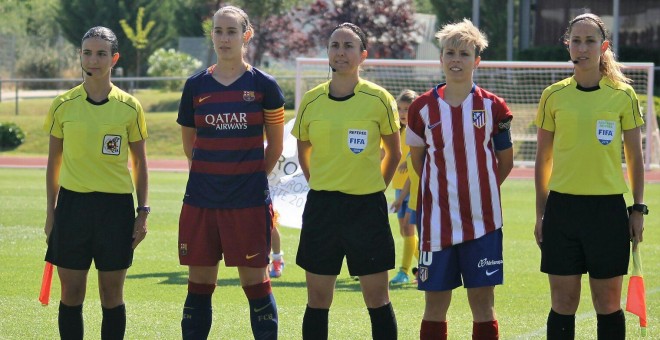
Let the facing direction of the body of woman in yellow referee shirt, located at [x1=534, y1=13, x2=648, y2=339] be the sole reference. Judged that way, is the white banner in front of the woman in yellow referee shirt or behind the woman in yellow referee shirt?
behind

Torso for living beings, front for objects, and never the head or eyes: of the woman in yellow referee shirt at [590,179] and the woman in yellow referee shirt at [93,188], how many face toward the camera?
2

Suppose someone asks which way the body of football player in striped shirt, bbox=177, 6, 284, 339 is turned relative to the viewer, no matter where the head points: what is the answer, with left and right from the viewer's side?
facing the viewer

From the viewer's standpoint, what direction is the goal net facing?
toward the camera

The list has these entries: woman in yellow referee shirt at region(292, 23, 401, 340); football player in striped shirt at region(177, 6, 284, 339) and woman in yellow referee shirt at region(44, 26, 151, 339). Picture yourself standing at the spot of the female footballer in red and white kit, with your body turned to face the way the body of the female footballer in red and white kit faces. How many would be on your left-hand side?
0

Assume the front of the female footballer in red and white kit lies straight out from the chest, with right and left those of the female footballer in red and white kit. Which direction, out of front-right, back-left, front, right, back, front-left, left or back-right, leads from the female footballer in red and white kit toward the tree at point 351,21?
back

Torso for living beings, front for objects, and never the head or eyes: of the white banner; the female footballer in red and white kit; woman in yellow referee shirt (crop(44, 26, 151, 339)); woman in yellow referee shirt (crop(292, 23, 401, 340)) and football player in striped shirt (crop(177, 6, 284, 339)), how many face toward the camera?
5

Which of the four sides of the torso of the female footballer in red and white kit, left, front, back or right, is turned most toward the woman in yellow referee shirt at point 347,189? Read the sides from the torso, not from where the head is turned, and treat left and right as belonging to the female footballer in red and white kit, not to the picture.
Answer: right

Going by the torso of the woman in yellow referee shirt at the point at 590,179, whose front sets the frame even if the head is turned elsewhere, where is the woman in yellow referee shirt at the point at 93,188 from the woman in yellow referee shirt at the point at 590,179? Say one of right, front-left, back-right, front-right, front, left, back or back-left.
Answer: right

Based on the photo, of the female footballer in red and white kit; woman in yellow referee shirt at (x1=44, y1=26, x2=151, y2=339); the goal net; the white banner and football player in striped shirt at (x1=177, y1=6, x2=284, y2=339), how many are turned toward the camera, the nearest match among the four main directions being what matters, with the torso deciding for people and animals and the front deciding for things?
5

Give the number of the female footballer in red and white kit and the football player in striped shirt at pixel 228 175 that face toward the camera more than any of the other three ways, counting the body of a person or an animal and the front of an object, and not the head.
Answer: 2

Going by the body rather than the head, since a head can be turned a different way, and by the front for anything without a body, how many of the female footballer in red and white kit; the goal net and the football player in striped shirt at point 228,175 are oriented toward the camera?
3

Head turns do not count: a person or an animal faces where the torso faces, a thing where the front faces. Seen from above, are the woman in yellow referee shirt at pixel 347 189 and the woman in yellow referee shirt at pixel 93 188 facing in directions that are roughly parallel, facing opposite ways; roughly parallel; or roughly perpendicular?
roughly parallel

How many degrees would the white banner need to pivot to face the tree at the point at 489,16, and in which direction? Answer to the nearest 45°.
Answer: approximately 180°

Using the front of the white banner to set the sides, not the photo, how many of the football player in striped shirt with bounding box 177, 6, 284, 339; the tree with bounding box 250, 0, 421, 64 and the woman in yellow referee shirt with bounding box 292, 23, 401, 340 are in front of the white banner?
2

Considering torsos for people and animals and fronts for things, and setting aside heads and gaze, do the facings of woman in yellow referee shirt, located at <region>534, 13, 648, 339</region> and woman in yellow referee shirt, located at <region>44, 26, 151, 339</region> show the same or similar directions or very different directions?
same or similar directions

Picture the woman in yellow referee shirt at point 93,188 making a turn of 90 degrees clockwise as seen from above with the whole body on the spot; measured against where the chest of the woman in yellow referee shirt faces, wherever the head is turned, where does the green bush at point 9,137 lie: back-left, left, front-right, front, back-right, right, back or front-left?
right

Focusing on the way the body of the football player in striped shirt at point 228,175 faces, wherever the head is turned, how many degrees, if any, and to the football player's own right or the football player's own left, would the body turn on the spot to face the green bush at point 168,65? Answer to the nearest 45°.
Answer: approximately 180°

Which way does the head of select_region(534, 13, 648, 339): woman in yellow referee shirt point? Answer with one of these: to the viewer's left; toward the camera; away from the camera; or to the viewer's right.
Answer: toward the camera

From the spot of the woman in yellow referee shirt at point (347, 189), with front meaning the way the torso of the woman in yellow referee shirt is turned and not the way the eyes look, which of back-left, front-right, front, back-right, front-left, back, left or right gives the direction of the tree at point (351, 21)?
back

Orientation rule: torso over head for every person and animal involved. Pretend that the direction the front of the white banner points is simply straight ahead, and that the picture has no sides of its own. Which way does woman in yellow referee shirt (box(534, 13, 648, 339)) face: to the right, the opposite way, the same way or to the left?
the same way
